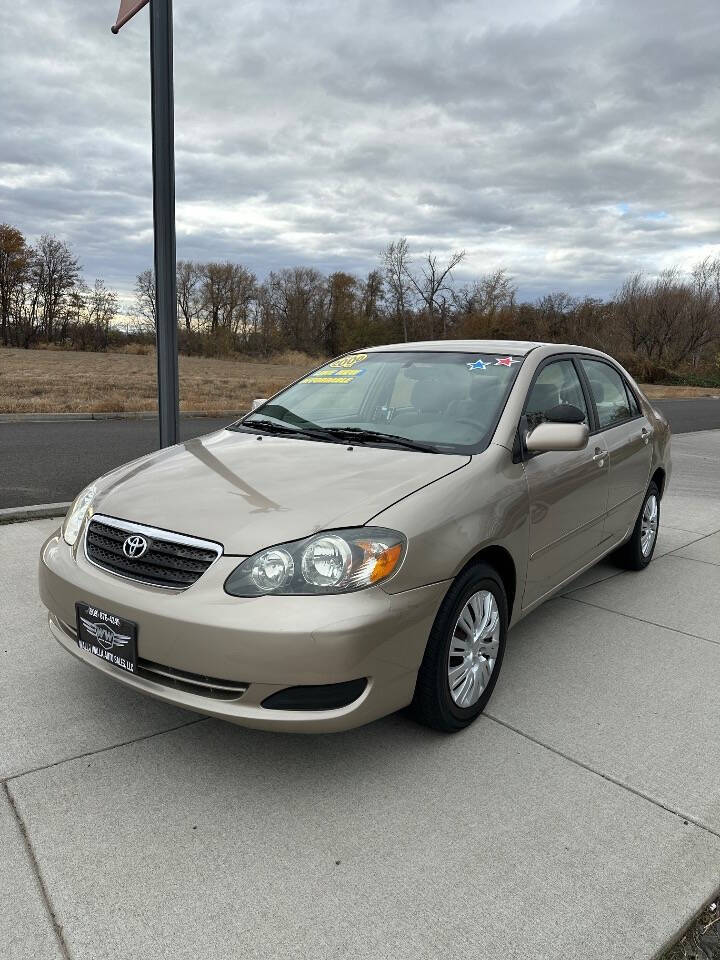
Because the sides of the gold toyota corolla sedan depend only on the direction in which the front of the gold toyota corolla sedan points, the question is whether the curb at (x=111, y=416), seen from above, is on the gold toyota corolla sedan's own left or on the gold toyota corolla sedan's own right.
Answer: on the gold toyota corolla sedan's own right

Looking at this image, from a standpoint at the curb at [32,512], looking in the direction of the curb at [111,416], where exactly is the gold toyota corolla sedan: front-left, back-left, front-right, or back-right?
back-right

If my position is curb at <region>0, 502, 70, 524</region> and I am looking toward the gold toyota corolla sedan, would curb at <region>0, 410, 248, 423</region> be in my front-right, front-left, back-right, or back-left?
back-left

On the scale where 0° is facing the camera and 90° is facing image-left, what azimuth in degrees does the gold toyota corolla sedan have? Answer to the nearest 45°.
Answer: approximately 45°

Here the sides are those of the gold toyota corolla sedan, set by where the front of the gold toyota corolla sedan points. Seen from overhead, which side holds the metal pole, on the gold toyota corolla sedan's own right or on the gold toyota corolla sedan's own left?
on the gold toyota corolla sedan's own right

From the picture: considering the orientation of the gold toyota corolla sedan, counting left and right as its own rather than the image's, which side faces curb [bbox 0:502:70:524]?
right
